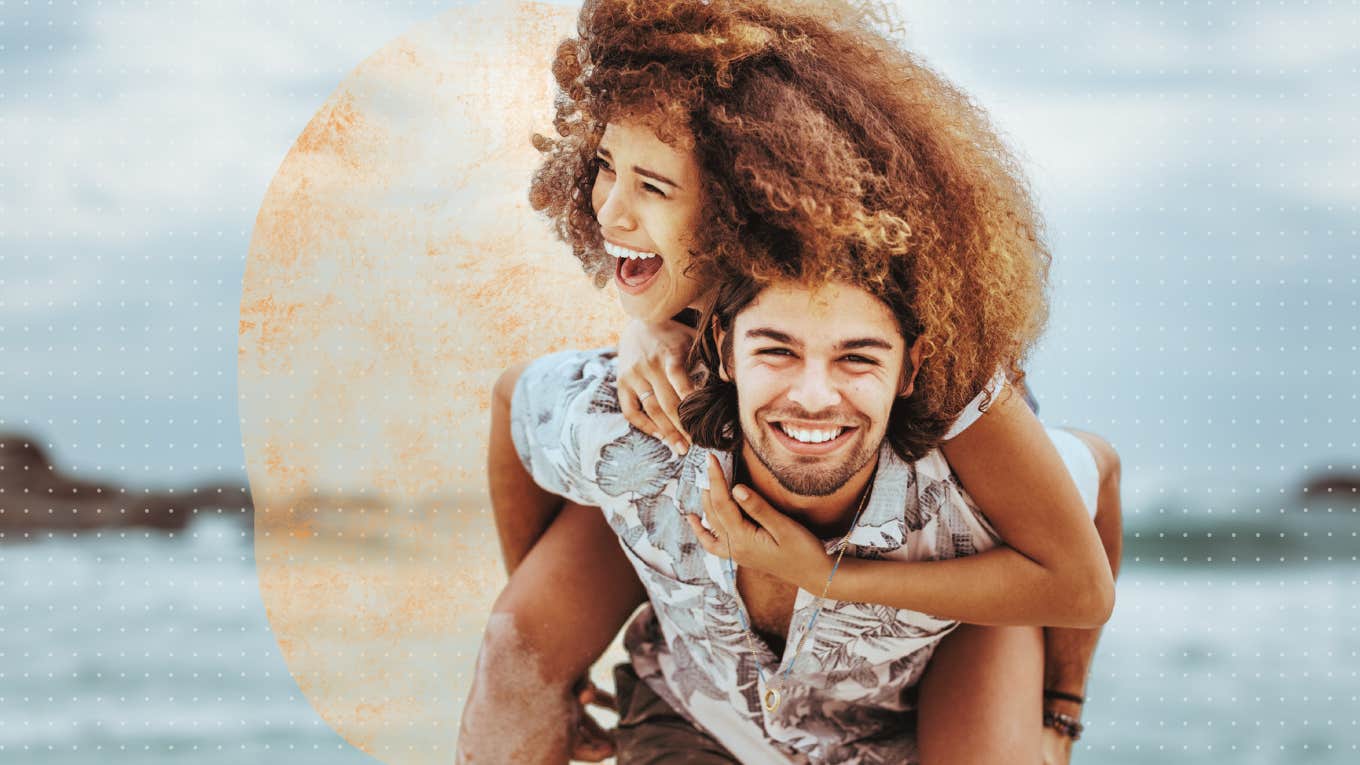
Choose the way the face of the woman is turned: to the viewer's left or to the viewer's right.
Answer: to the viewer's left

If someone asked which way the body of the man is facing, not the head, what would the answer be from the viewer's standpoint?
toward the camera
